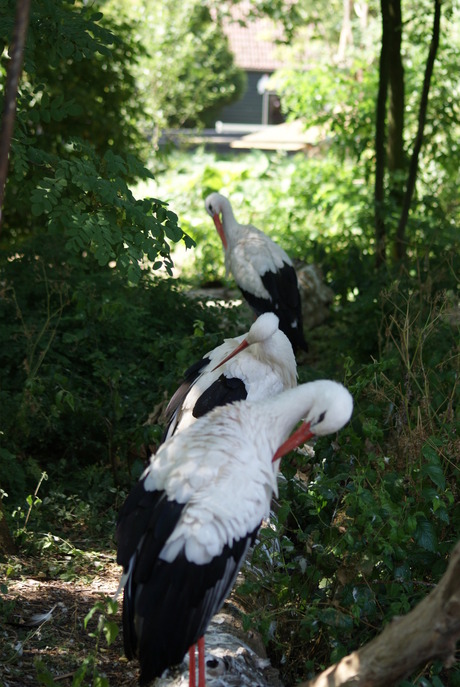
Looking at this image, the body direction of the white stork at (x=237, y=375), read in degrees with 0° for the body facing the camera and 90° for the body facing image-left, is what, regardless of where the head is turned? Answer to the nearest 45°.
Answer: approximately 270°

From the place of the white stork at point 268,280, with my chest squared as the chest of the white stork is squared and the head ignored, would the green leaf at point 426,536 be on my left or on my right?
on my left

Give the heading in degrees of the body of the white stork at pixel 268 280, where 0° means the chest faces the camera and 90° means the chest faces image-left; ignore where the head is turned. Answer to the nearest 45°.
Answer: approximately 90°

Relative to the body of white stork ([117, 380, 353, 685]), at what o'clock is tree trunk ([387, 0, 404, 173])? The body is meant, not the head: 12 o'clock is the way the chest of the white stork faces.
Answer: The tree trunk is roughly at 11 o'clock from the white stork.

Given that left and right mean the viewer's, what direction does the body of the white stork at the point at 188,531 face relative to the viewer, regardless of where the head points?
facing away from the viewer and to the right of the viewer

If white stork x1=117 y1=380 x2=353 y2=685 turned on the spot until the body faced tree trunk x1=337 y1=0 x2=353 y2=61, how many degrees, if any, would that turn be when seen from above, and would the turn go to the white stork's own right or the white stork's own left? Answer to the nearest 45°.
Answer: approximately 45° to the white stork's own left

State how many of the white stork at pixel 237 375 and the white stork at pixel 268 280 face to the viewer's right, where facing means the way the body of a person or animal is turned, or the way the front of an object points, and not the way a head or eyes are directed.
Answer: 1

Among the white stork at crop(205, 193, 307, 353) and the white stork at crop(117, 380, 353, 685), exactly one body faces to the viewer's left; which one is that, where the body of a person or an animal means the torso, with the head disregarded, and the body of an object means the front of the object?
the white stork at crop(205, 193, 307, 353)

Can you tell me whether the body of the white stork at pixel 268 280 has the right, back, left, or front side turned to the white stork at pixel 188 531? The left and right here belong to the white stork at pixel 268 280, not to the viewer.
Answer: left
